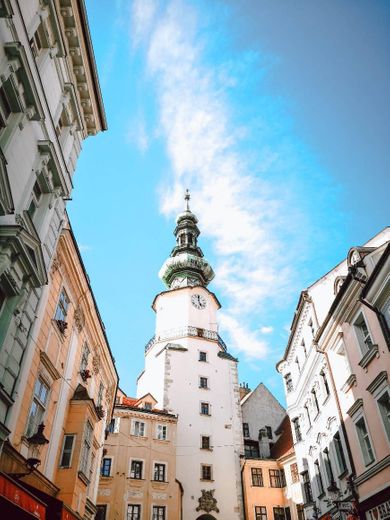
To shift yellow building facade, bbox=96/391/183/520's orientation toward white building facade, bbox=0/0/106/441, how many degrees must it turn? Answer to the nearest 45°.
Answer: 0° — it already faces it

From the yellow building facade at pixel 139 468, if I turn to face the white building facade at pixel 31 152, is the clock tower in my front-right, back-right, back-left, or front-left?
back-left

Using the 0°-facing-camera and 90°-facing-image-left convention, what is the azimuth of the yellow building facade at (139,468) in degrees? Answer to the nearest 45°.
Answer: approximately 0°

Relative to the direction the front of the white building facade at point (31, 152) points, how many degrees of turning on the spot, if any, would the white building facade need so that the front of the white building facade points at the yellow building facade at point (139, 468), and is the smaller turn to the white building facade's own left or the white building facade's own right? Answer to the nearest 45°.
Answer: approximately 45° to the white building facade's own left

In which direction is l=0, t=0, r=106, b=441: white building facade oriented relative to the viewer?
to the viewer's right

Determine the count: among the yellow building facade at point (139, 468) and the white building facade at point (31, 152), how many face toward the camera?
1

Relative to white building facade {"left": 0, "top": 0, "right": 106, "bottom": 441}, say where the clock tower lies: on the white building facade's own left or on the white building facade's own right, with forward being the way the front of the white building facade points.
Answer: on the white building facade's own left

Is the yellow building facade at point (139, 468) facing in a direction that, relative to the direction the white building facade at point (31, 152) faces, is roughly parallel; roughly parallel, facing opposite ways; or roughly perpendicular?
roughly perpendicular
